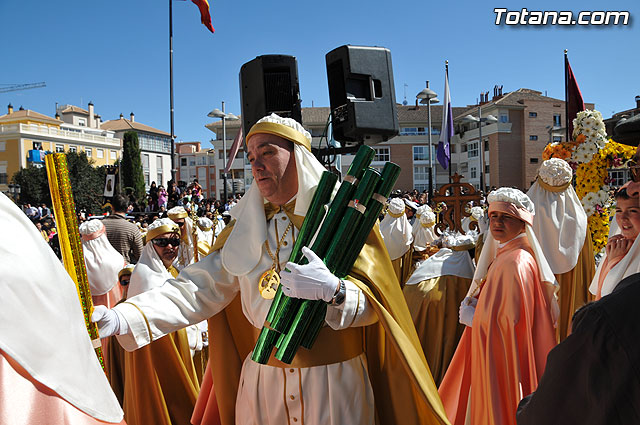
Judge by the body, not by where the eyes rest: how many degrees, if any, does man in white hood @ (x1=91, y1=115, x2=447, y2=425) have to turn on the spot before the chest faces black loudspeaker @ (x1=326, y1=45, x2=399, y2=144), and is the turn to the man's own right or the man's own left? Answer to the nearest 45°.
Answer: approximately 180°

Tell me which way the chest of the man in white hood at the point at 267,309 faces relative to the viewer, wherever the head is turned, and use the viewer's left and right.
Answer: facing the viewer and to the left of the viewer

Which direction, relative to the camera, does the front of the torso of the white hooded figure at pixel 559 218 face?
away from the camera

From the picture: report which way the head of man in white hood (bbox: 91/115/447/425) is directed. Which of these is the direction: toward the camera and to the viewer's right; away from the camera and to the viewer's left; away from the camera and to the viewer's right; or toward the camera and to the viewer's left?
toward the camera and to the viewer's left

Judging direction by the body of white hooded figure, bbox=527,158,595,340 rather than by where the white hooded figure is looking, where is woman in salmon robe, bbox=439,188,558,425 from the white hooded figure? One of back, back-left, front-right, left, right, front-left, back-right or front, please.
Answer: back

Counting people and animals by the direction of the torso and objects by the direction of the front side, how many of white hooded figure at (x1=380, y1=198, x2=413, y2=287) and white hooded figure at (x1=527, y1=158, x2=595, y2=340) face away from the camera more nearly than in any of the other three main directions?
2

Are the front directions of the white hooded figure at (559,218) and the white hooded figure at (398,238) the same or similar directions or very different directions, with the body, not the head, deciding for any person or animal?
same or similar directions

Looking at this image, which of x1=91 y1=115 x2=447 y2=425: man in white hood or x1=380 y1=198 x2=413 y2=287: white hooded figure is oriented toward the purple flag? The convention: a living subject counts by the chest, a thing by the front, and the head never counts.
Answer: the white hooded figure

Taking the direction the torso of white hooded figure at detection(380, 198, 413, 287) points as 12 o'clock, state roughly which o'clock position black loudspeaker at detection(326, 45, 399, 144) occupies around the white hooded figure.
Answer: The black loudspeaker is roughly at 6 o'clock from the white hooded figure.

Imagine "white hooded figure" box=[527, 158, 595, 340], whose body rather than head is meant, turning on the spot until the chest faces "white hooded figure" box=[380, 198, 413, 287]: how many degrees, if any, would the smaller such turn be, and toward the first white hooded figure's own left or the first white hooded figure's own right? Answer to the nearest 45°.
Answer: approximately 45° to the first white hooded figure's own left

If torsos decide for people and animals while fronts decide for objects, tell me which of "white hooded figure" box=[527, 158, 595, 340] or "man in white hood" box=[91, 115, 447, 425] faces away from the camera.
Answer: the white hooded figure

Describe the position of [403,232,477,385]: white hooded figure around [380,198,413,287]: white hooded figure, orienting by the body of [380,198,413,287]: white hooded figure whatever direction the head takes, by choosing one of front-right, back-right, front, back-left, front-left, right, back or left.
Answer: back
